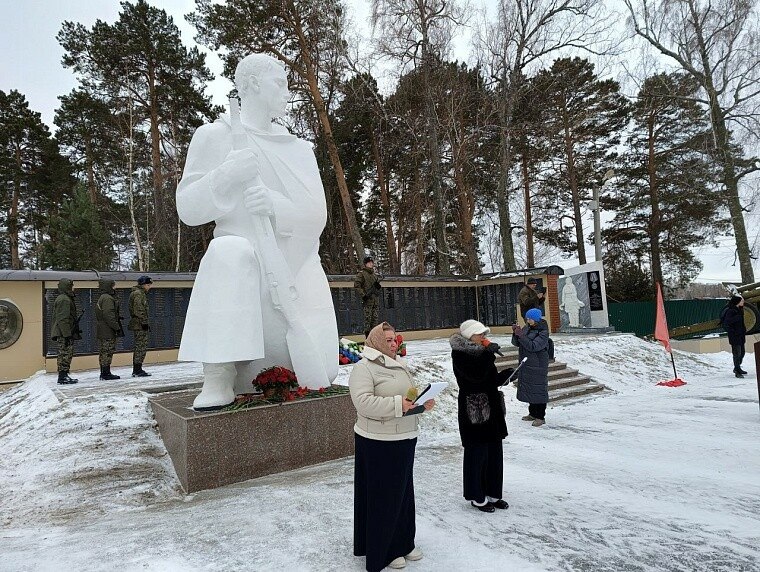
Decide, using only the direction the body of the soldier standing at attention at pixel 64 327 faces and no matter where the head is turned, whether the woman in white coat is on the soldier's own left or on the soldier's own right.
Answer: on the soldier's own right

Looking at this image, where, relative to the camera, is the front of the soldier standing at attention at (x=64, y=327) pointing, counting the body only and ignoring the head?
to the viewer's right

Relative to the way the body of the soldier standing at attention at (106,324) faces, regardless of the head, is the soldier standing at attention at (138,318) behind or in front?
in front

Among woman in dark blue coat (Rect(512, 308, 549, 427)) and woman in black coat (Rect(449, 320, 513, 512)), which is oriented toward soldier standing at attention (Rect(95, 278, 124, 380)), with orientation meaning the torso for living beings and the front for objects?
woman in dark blue coat (Rect(512, 308, 549, 427))

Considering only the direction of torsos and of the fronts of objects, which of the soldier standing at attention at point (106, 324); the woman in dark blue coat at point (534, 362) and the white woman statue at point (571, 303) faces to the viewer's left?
the woman in dark blue coat

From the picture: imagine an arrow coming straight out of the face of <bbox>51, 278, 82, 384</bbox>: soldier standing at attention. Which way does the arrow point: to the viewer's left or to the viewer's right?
to the viewer's right

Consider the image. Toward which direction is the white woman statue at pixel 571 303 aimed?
toward the camera

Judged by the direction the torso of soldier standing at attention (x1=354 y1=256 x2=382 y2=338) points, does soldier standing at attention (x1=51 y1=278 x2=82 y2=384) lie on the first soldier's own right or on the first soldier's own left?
on the first soldier's own right
